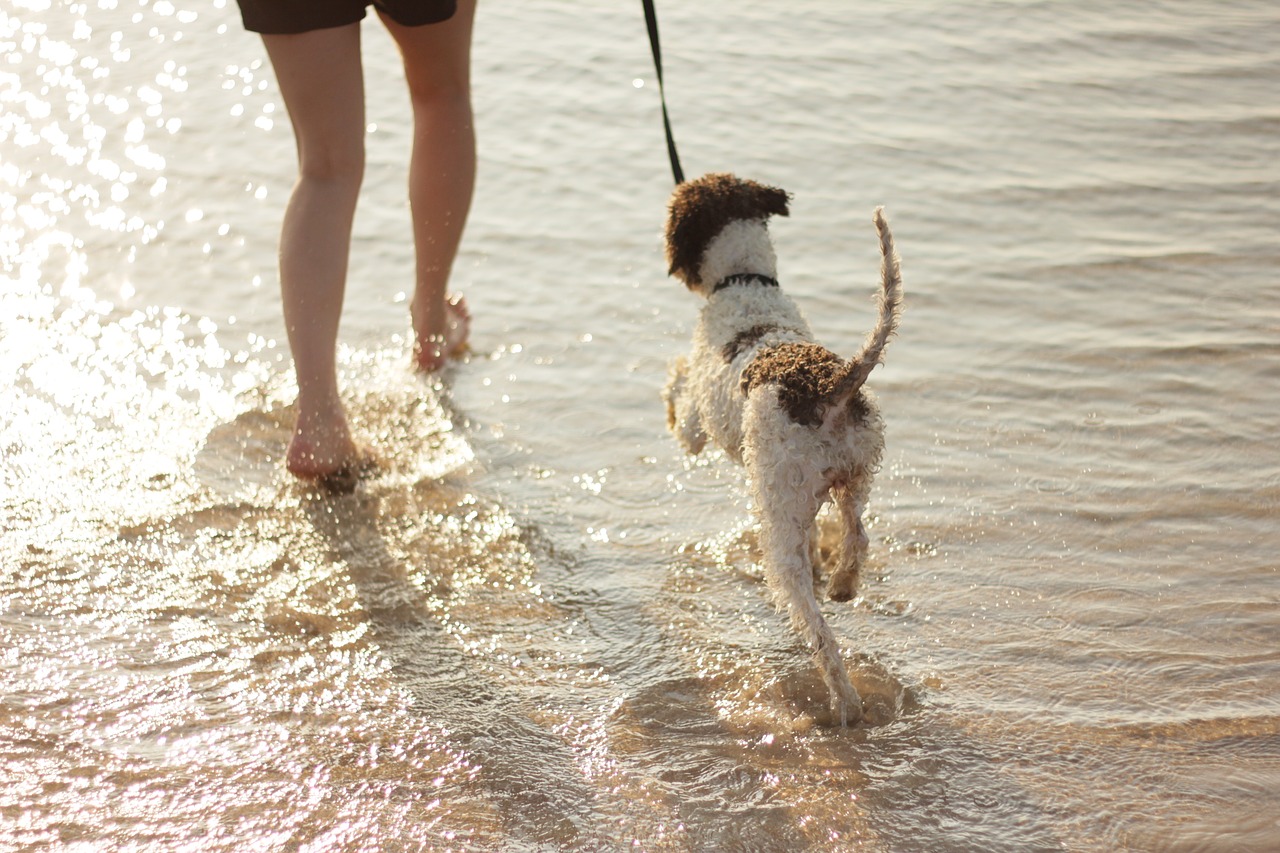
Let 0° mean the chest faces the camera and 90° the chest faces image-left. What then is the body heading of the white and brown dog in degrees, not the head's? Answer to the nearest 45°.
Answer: approximately 135°
